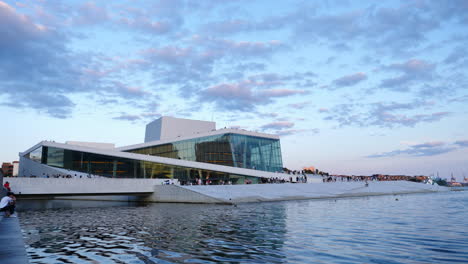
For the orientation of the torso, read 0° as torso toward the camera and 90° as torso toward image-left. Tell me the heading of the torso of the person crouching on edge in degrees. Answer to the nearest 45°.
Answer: approximately 270°
